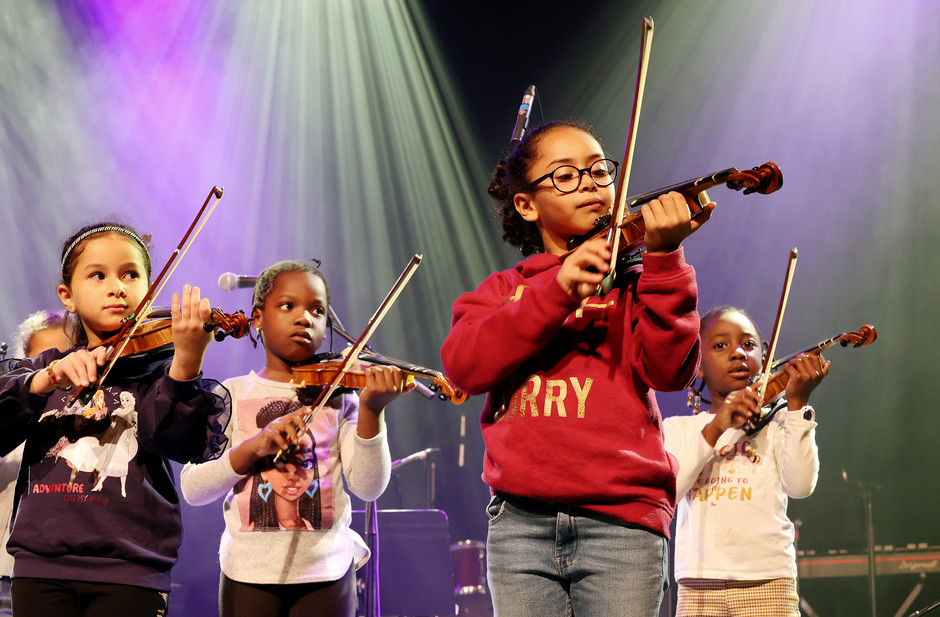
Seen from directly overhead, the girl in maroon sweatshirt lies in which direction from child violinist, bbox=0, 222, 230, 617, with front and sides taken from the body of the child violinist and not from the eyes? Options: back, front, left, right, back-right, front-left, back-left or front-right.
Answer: front-left

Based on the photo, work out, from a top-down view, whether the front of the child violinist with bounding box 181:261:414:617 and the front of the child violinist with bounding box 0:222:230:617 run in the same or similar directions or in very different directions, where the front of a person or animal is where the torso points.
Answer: same or similar directions

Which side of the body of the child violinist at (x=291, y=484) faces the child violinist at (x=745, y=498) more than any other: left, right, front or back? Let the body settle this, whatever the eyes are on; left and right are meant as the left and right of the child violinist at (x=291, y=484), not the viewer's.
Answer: left

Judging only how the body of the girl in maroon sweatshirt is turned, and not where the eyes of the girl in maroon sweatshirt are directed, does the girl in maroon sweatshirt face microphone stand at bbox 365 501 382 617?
no

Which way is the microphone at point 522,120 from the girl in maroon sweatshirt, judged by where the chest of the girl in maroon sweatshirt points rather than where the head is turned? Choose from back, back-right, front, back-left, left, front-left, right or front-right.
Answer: back

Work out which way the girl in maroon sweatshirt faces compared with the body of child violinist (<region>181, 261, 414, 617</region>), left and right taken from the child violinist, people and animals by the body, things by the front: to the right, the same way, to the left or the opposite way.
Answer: the same way

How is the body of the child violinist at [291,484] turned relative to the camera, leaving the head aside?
toward the camera

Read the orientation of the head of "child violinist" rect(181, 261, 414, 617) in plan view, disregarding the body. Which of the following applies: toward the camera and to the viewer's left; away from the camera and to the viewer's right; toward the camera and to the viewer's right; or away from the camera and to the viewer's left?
toward the camera and to the viewer's right

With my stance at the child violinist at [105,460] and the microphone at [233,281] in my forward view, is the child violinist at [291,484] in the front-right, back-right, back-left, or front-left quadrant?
front-right

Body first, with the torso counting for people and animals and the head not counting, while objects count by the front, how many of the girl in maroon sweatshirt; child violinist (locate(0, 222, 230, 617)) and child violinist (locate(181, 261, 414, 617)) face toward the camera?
3

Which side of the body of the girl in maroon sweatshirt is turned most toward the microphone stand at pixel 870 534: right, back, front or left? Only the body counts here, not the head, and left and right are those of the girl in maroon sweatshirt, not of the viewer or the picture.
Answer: back

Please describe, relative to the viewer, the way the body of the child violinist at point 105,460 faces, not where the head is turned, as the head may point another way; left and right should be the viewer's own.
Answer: facing the viewer

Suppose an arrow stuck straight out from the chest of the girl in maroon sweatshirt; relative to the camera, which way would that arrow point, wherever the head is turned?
toward the camera
